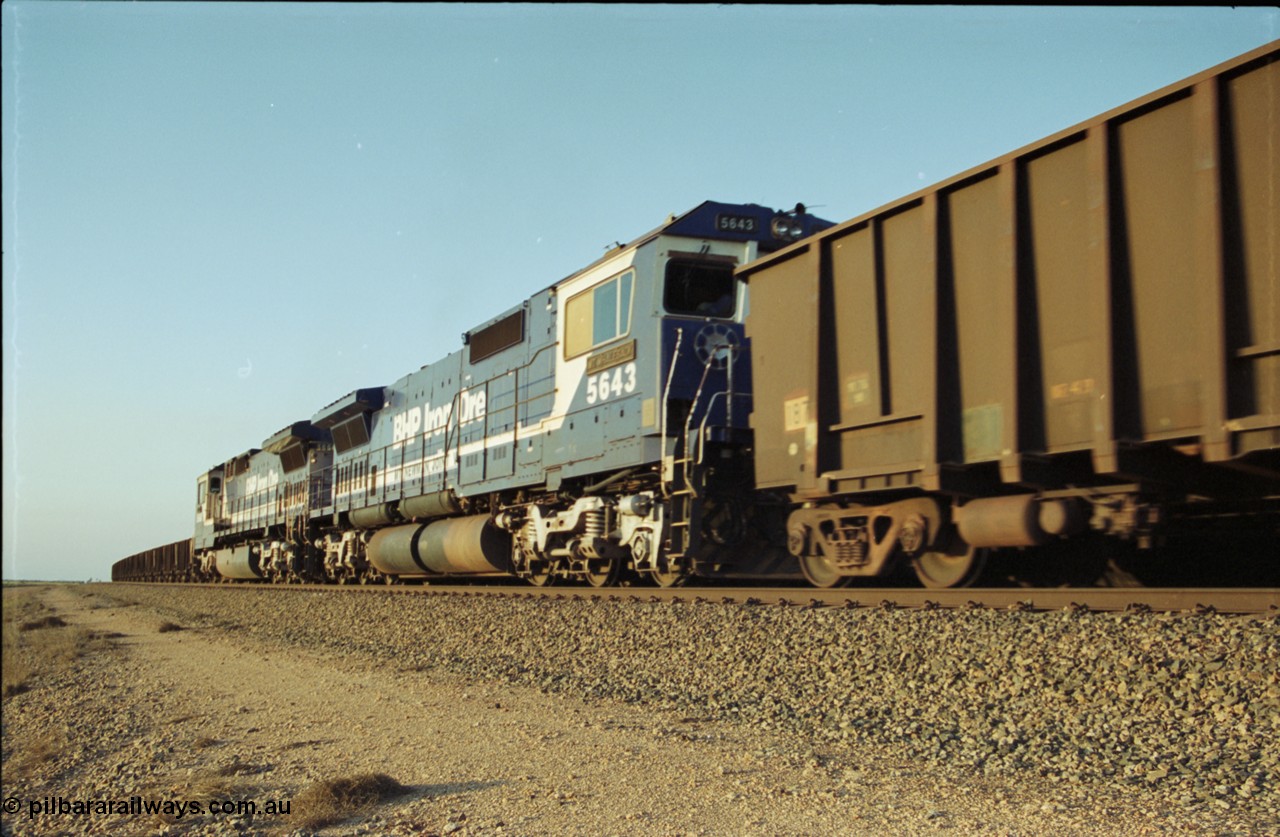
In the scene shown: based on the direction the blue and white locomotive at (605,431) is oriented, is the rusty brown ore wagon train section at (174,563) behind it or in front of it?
behind

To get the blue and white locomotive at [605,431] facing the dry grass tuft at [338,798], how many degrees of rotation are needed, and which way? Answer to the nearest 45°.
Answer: approximately 45° to its right

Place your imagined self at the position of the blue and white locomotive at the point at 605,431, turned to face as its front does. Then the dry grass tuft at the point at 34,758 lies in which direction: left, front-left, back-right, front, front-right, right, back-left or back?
right

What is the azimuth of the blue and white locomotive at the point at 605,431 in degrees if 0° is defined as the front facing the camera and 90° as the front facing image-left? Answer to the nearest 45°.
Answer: approximately 315°

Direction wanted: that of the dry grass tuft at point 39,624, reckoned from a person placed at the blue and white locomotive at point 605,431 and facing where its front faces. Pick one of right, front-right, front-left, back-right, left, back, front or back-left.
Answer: back

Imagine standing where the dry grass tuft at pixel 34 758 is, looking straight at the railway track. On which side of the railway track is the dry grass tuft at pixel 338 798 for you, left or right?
right
